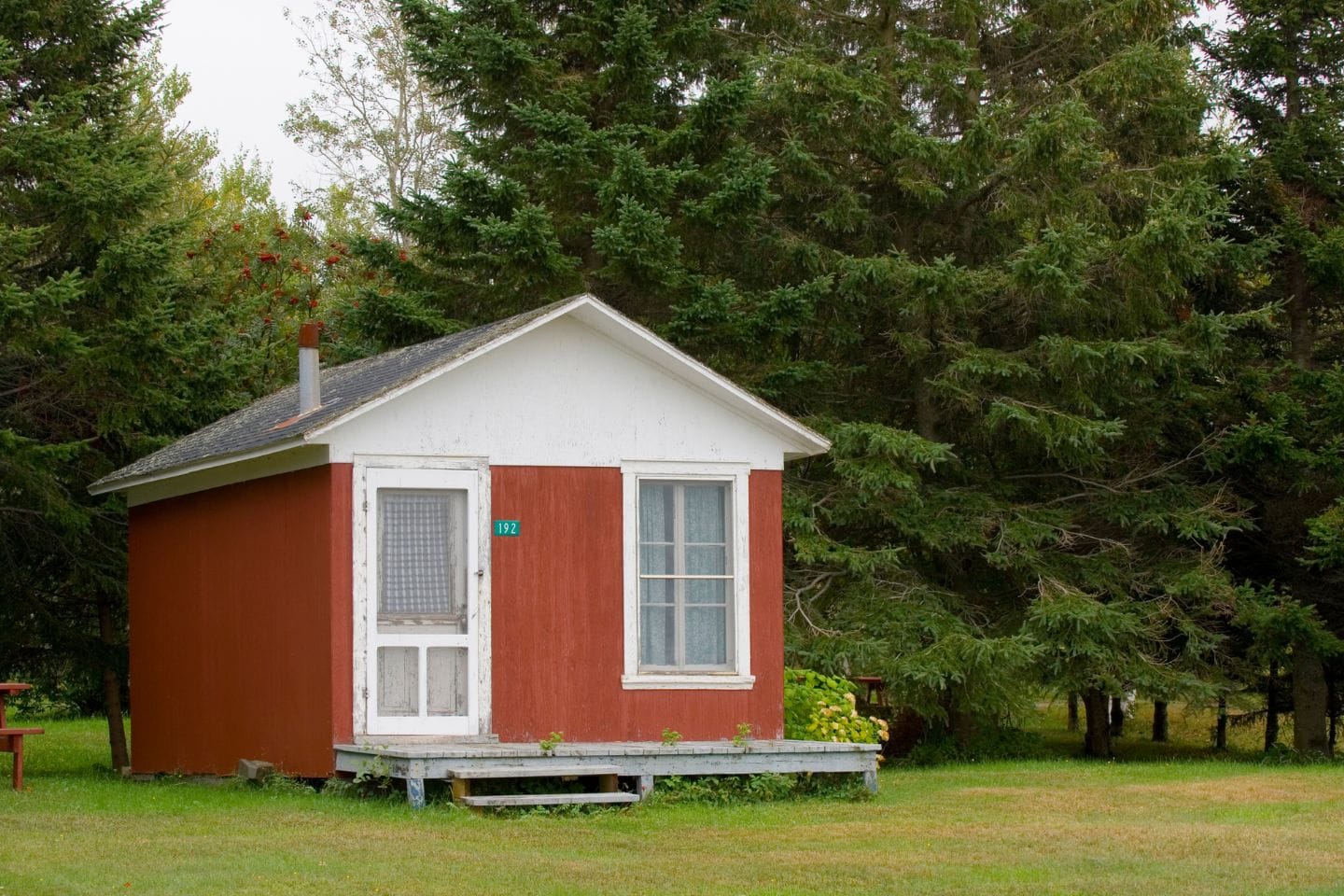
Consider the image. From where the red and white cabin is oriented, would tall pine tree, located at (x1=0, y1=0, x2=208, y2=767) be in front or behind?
behind

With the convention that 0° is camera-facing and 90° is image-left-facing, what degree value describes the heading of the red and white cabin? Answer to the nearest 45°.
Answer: approximately 315°

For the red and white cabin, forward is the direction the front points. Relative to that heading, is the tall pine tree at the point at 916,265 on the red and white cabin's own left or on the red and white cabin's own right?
on the red and white cabin's own left

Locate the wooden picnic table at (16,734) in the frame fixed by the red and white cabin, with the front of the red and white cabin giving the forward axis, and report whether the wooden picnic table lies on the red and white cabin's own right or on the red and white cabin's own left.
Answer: on the red and white cabin's own right

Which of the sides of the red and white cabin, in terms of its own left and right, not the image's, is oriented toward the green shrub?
left

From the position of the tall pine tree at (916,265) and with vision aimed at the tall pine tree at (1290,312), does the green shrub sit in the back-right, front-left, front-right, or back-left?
back-right
